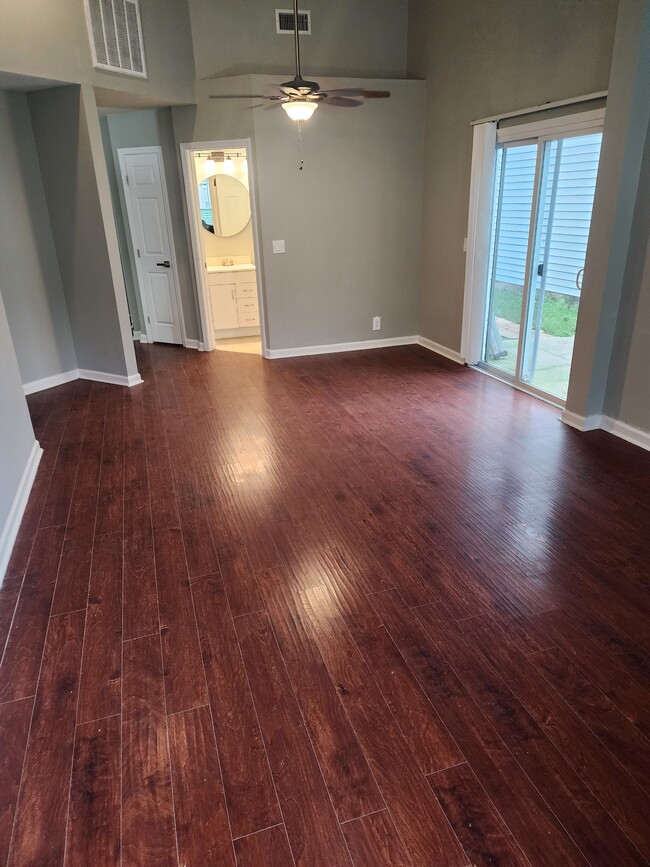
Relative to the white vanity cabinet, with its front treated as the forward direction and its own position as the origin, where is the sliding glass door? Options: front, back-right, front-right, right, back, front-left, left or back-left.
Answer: front-left

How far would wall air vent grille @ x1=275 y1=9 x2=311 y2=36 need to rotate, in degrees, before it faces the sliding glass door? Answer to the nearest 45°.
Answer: approximately 45° to its left

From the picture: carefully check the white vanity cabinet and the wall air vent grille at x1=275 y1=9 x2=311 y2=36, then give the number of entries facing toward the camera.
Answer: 2

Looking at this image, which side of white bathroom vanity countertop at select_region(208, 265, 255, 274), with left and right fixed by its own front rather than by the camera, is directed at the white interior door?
right

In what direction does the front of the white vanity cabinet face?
toward the camera

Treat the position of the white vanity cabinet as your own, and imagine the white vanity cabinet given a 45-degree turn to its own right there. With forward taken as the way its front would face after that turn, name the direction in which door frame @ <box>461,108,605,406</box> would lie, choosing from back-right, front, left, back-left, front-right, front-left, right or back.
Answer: left

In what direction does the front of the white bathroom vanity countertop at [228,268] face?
toward the camera

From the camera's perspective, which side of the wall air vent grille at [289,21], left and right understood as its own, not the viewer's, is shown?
front
